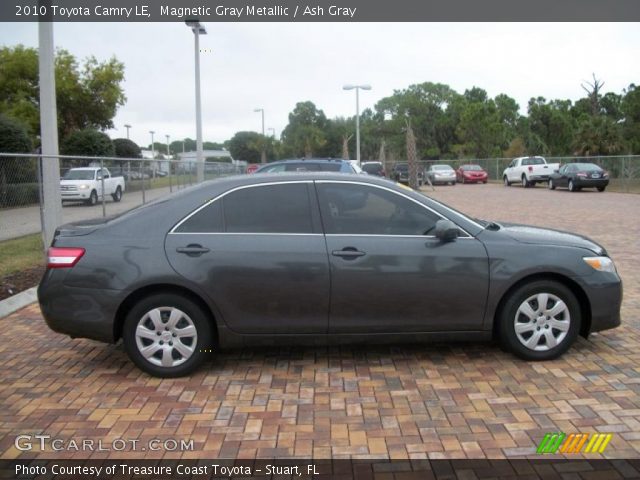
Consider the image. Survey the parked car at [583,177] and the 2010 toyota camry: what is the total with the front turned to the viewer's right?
1

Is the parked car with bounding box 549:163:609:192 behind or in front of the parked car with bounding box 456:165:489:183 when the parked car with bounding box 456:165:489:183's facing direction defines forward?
in front

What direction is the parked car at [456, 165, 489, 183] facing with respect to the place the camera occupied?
facing the viewer and to the right of the viewer

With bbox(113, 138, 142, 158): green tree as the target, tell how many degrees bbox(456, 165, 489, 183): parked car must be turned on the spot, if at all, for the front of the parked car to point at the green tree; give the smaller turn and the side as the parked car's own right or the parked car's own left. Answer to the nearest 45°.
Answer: approximately 135° to the parked car's own right

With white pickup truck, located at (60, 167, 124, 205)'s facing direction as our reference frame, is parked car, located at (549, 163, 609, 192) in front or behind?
behind

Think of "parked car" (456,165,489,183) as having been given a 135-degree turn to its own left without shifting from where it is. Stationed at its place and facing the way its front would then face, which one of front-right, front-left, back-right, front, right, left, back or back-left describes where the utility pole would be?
back

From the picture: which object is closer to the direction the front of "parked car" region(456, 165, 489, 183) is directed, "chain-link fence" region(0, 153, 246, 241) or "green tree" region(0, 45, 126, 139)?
the chain-link fence

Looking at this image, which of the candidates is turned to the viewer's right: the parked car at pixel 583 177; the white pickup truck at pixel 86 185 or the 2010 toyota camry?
the 2010 toyota camry

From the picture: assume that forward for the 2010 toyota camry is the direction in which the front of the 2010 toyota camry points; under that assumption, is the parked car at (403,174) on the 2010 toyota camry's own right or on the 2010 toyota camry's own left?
on the 2010 toyota camry's own left

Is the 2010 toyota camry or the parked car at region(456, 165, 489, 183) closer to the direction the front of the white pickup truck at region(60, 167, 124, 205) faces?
the 2010 toyota camry

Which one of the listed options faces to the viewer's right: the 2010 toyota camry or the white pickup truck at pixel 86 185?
the 2010 toyota camry

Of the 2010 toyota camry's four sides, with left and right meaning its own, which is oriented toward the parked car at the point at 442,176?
left

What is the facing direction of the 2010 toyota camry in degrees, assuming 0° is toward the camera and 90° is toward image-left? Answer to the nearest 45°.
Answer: approximately 270°

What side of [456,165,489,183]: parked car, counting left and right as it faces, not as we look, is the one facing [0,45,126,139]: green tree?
right
